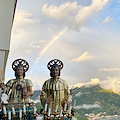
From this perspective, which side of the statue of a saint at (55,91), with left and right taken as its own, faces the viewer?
front

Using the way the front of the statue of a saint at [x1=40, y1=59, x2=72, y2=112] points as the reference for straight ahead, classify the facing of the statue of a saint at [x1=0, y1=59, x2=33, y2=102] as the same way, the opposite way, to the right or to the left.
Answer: the same way

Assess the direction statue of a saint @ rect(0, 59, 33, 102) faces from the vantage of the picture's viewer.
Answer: facing the viewer

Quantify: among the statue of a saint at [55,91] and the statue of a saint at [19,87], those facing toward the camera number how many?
2
